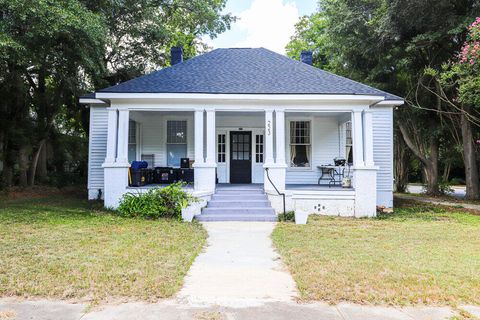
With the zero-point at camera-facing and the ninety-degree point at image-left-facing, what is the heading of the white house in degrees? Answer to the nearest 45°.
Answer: approximately 0°

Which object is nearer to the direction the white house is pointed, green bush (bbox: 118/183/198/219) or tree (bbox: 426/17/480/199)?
the green bush

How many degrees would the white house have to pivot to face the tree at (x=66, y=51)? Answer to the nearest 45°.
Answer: approximately 135° to its right

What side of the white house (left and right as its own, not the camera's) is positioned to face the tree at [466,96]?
left

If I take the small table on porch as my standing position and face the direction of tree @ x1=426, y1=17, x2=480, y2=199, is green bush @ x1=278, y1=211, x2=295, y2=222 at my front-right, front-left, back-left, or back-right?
back-right

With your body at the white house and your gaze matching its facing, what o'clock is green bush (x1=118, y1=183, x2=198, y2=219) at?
The green bush is roughly at 2 o'clock from the white house.

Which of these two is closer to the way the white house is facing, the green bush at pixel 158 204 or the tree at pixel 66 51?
the green bush

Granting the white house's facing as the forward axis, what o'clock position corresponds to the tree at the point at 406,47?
The tree is roughly at 8 o'clock from the white house.
